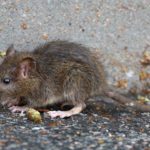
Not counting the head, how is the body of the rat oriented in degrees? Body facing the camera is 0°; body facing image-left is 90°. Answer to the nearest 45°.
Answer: approximately 90°
